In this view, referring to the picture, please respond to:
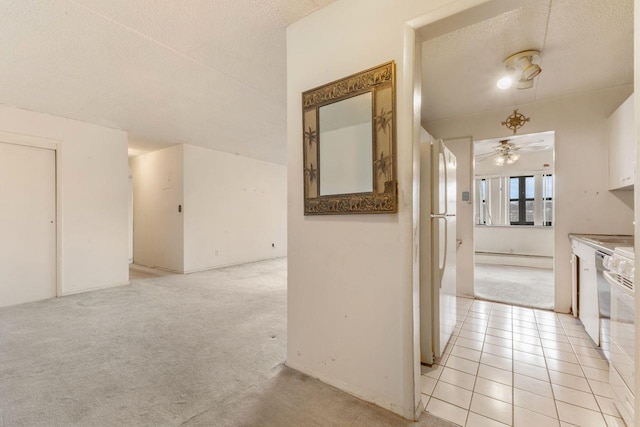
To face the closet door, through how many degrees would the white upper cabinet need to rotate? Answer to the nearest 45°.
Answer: approximately 45° to its left

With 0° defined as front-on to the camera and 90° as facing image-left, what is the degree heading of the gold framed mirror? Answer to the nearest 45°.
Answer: approximately 45°

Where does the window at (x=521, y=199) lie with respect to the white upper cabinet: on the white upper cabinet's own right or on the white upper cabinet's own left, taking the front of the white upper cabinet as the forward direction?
on the white upper cabinet's own right

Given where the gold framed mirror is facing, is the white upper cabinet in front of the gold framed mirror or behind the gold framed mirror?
behind

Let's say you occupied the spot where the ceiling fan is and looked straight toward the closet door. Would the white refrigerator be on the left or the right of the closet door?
left

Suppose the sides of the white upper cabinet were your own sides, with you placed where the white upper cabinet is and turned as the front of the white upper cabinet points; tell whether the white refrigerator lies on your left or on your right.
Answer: on your left

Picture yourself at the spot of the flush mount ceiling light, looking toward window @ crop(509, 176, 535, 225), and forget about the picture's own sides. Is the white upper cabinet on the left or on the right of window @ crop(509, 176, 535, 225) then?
right

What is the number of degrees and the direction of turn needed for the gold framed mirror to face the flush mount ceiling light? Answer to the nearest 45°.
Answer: approximately 180°

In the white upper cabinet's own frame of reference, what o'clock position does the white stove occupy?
The white stove is roughly at 9 o'clock from the white upper cabinet.

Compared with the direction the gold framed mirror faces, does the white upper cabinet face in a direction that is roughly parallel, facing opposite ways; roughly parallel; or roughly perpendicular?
roughly perpendicular

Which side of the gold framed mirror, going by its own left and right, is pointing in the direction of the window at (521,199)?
back

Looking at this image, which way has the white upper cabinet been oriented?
to the viewer's left
